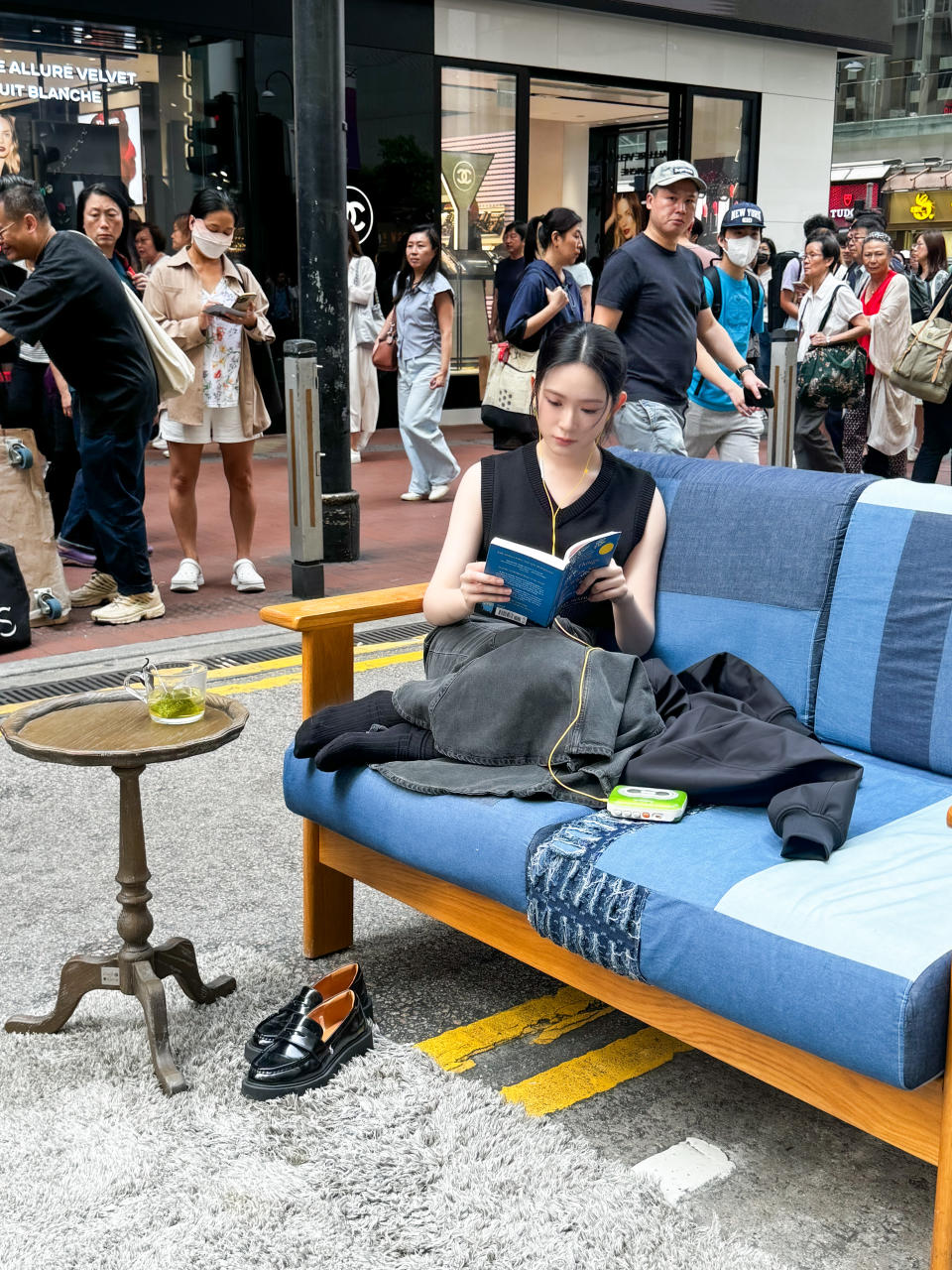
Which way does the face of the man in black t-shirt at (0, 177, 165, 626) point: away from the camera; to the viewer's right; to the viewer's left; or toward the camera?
to the viewer's left

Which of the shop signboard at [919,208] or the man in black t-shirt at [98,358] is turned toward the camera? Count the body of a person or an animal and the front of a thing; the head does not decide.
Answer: the shop signboard

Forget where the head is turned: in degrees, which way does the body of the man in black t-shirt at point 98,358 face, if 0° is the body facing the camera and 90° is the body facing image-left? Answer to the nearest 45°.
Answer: approximately 90°

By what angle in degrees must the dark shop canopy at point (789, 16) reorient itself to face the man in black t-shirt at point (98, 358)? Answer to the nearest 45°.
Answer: approximately 45° to its right

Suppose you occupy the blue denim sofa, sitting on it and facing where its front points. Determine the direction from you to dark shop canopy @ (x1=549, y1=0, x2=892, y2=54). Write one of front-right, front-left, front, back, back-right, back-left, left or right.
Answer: back-right

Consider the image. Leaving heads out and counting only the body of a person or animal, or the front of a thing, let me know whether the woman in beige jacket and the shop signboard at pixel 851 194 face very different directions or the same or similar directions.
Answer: same or similar directions

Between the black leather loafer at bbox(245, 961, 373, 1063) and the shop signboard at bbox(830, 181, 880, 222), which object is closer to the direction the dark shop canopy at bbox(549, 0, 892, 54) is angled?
the black leather loafer

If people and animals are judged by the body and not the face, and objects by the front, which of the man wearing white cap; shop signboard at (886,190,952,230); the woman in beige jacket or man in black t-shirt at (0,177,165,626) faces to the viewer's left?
the man in black t-shirt

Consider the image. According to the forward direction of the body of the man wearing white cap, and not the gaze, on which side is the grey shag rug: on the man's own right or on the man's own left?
on the man's own right

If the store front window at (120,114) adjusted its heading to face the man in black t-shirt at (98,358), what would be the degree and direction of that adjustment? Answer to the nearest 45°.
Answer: approximately 45° to its right

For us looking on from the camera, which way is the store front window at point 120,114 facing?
facing the viewer and to the right of the viewer

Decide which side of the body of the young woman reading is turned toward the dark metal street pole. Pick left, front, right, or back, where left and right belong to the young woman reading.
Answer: back

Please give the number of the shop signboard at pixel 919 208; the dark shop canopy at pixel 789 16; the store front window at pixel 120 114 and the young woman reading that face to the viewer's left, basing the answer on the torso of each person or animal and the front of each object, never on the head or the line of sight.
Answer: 0

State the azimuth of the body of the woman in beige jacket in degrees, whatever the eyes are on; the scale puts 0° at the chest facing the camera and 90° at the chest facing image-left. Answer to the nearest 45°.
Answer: approximately 0°

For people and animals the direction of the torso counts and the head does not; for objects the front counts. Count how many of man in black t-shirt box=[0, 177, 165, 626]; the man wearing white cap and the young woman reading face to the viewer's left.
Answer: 1

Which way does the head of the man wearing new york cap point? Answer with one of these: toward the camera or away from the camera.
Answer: toward the camera

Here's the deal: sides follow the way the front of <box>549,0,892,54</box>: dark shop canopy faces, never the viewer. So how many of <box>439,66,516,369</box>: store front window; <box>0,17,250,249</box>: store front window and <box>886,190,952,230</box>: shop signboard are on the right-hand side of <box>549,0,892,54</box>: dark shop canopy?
2

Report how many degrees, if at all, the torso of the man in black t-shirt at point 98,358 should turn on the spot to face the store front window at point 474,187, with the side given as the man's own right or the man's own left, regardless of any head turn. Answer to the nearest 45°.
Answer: approximately 135° to the man's own right

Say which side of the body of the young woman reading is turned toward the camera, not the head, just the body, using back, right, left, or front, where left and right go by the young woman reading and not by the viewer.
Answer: front

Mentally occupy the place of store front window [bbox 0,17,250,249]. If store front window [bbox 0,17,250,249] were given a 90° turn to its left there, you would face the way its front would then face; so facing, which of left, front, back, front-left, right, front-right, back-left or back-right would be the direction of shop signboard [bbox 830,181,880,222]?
front
